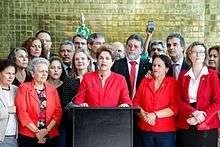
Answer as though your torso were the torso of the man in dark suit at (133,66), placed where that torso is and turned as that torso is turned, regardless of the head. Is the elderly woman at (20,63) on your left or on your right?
on your right

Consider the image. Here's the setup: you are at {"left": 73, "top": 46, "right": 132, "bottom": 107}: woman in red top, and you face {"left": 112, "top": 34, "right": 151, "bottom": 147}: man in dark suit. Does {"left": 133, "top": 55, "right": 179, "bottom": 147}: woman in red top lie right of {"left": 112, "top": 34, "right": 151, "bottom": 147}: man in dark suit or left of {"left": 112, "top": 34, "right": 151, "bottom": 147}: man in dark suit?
right

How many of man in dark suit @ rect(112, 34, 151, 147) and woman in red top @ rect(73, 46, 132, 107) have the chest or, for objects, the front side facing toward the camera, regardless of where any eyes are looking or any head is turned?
2

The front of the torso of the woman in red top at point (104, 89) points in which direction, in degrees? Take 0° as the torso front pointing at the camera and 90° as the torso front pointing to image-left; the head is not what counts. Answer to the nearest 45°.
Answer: approximately 0°

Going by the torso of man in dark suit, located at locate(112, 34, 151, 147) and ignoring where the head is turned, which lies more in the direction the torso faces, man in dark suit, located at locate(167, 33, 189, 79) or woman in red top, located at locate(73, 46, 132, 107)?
the woman in red top
